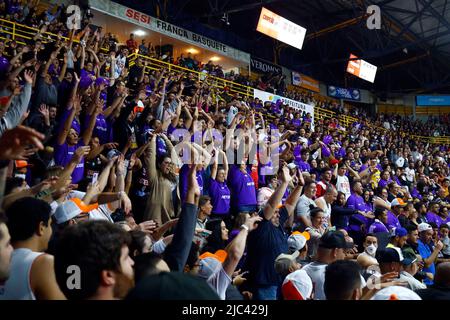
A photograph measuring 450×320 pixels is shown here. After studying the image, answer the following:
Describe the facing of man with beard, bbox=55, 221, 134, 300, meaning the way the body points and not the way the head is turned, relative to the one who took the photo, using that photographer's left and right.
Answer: facing away from the viewer and to the right of the viewer

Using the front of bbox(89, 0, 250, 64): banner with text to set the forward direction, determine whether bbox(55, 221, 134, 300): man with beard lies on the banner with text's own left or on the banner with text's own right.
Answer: on the banner with text's own right

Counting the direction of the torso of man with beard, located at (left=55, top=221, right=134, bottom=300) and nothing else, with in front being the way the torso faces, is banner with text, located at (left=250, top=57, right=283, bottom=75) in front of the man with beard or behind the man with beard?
in front

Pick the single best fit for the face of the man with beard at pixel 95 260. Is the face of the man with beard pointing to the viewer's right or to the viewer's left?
to the viewer's right

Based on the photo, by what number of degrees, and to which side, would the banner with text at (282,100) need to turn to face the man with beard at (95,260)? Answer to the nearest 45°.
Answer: approximately 45° to its right

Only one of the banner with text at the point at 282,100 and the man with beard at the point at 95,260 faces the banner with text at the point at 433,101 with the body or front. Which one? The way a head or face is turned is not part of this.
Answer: the man with beard

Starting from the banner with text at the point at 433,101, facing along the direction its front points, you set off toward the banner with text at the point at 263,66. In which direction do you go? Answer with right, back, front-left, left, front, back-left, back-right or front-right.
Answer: front-right

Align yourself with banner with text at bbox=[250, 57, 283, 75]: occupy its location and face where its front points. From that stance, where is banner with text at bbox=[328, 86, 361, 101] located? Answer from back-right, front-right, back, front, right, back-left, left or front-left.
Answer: left

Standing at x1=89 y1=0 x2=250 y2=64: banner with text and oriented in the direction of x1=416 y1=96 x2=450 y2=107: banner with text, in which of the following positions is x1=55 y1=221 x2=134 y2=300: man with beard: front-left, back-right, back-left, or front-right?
back-right

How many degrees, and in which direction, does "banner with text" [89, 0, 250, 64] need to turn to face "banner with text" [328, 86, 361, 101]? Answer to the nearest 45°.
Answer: approximately 90° to its left

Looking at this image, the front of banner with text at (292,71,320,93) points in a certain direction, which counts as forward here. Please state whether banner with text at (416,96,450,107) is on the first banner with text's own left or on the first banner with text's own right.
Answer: on the first banner with text's own left

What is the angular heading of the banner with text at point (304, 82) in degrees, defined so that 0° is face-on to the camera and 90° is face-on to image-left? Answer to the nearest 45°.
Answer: approximately 315°

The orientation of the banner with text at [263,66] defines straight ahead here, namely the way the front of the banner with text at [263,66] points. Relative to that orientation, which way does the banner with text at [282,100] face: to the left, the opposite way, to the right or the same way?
the same way

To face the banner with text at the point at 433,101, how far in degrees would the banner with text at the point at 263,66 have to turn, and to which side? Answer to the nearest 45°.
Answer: approximately 90° to its left

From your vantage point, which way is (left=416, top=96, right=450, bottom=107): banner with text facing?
toward the camera
